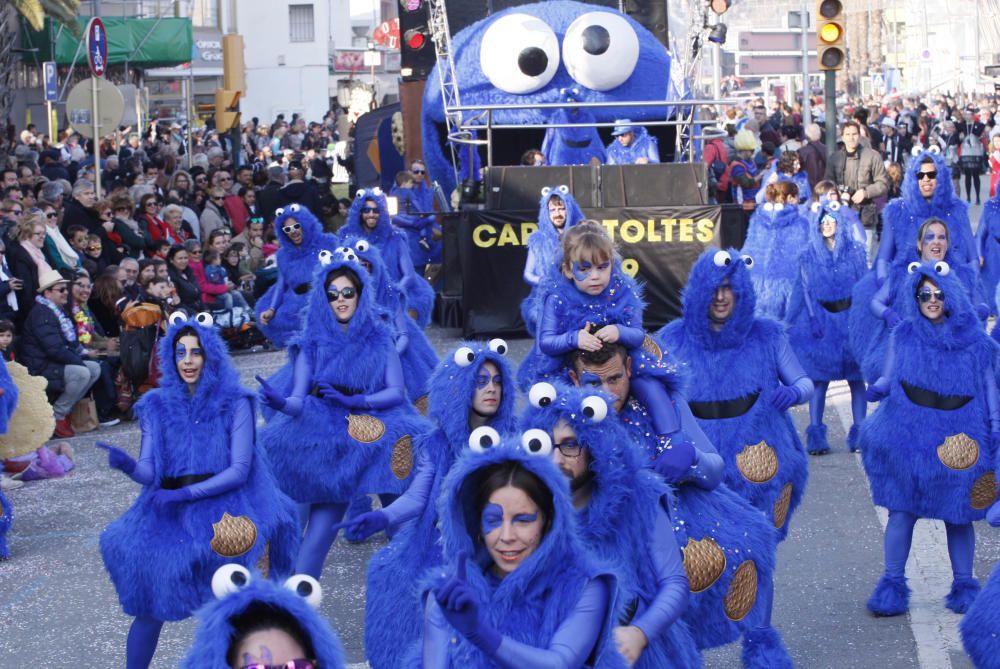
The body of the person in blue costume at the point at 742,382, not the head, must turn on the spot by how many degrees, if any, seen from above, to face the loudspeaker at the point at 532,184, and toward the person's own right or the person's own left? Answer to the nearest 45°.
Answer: approximately 180°

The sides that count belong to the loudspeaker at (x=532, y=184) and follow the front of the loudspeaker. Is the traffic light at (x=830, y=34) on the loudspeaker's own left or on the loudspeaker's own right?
on the loudspeaker's own left

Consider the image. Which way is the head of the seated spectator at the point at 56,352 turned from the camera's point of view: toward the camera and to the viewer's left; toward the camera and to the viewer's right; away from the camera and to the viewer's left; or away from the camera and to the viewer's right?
toward the camera and to the viewer's right

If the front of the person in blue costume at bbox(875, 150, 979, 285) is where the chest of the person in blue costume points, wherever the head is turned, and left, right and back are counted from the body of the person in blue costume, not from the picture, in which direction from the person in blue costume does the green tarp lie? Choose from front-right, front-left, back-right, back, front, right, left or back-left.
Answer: back-right

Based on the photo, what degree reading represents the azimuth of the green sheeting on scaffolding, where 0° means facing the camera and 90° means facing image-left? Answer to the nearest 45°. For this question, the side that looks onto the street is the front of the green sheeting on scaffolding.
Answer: approximately 0°

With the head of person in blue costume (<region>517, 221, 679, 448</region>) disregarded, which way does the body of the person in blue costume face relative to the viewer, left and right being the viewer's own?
facing the viewer

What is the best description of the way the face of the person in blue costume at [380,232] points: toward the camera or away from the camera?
toward the camera

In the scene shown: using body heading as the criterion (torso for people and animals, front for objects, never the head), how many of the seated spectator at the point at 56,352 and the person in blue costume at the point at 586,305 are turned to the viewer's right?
1

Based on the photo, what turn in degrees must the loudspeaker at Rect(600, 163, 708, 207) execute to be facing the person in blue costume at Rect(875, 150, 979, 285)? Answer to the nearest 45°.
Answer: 0° — it already faces them

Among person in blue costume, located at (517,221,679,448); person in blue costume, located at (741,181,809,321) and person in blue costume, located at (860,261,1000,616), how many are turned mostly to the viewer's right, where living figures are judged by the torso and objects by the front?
0

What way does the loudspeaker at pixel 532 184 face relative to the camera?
toward the camera

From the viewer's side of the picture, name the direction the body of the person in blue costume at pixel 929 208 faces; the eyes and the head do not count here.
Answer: toward the camera

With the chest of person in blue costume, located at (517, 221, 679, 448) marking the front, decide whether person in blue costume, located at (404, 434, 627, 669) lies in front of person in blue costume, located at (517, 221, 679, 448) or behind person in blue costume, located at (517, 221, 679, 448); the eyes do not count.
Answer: in front
